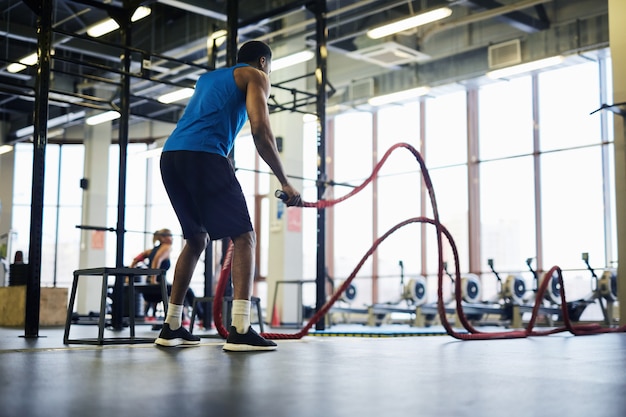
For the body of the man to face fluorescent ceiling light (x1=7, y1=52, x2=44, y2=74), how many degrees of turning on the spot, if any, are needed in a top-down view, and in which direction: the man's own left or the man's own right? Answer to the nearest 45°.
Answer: approximately 45° to the man's own left

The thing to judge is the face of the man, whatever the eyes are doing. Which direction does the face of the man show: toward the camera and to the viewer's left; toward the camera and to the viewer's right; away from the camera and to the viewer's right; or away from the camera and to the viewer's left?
away from the camera and to the viewer's right

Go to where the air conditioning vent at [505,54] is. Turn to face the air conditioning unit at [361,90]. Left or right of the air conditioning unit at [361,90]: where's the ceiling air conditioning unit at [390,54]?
left

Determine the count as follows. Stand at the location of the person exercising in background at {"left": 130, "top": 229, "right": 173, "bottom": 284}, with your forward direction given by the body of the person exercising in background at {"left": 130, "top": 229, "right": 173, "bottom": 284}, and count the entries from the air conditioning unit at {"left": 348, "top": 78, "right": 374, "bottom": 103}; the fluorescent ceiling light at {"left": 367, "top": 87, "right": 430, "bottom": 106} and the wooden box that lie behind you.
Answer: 2

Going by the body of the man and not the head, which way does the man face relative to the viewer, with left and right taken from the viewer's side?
facing away from the viewer and to the right of the viewer

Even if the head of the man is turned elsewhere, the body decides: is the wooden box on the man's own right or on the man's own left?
on the man's own left

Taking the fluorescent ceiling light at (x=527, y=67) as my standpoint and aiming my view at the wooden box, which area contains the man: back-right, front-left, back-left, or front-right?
front-left

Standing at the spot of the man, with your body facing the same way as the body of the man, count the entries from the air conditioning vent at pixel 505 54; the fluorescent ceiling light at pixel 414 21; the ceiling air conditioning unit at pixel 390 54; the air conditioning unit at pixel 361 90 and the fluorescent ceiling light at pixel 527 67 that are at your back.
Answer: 0

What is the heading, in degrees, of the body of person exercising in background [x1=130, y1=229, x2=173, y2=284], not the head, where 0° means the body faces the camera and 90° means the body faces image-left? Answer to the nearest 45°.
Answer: approximately 45°

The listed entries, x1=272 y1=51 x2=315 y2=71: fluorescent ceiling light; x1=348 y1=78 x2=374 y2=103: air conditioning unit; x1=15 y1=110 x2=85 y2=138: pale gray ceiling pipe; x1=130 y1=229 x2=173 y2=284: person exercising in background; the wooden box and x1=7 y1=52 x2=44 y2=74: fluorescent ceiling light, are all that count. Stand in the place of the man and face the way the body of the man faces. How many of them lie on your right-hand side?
0
